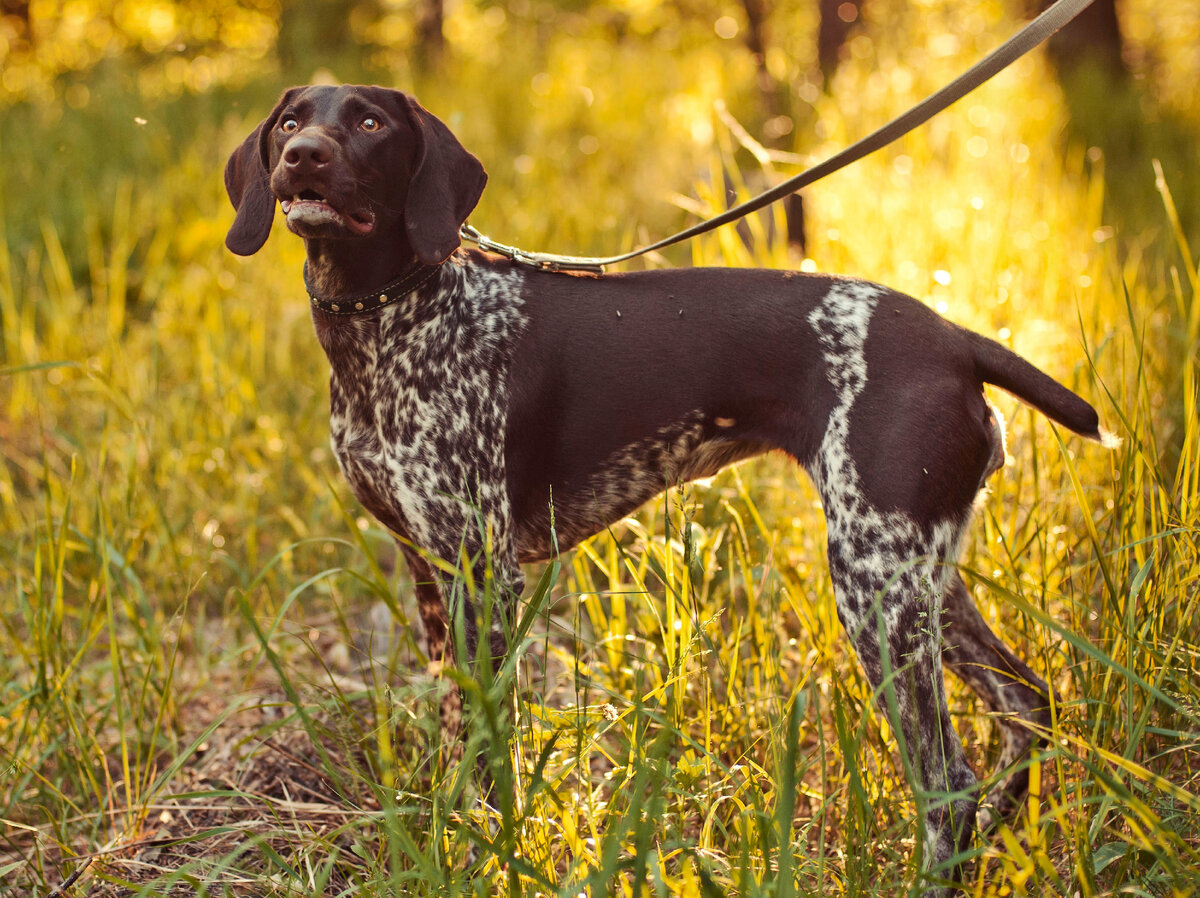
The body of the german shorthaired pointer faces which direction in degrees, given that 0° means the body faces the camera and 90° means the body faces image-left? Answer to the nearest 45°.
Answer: approximately 90°

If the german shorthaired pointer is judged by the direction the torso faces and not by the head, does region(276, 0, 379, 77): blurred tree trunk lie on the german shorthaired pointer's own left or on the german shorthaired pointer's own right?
on the german shorthaired pointer's own right

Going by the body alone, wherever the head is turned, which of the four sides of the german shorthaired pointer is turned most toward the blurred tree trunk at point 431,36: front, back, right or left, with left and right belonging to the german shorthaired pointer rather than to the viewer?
right

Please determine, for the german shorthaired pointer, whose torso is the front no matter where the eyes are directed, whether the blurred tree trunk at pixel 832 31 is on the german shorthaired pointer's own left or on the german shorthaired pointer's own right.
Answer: on the german shorthaired pointer's own right
